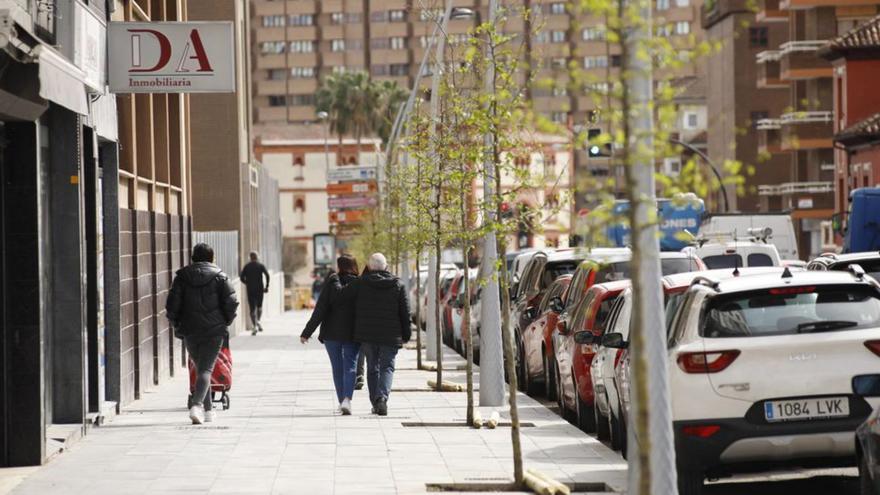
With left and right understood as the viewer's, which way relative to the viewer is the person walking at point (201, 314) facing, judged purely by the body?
facing away from the viewer

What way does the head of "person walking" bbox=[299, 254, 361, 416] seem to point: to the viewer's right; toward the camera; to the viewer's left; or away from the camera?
away from the camera

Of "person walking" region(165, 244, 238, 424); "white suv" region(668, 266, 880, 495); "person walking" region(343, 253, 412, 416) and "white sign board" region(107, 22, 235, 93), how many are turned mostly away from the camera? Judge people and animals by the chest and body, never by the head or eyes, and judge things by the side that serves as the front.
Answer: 3

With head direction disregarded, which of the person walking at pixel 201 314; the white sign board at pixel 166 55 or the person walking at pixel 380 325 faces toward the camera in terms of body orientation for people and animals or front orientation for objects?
the white sign board

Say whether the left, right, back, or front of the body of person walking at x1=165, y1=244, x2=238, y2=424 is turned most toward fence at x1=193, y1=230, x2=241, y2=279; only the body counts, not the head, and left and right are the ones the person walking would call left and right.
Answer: front

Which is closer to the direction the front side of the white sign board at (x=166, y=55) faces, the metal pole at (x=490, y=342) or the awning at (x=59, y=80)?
the awning

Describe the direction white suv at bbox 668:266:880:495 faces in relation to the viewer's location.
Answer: facing away from the viewer

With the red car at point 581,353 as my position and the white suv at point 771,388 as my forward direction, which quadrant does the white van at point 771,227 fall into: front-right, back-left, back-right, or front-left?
back-left

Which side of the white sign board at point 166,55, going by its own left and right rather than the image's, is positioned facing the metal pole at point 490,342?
left

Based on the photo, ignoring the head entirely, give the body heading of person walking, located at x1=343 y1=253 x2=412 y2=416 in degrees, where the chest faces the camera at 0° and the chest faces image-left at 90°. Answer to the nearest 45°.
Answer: approximately 180°

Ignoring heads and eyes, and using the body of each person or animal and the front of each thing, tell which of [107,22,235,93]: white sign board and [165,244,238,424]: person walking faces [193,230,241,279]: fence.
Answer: the person walking
